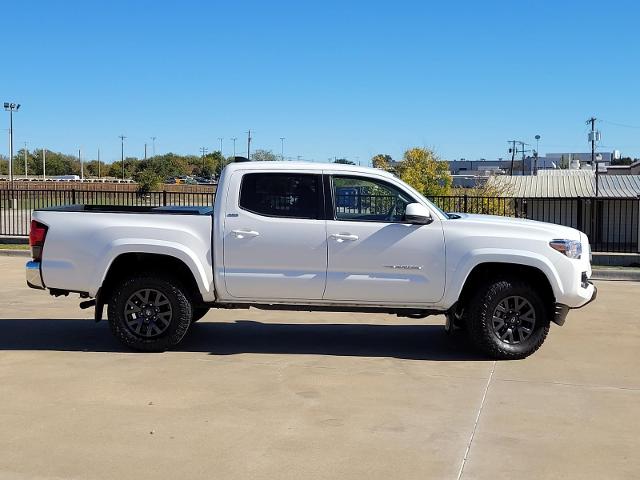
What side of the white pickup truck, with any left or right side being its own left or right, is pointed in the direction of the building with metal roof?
left

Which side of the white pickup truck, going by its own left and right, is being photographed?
right

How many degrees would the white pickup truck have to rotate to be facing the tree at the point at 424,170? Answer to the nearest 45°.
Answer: approximately 90° to its left

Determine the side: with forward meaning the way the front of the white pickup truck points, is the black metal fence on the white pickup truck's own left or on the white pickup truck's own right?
on the white pickup truck's own left
